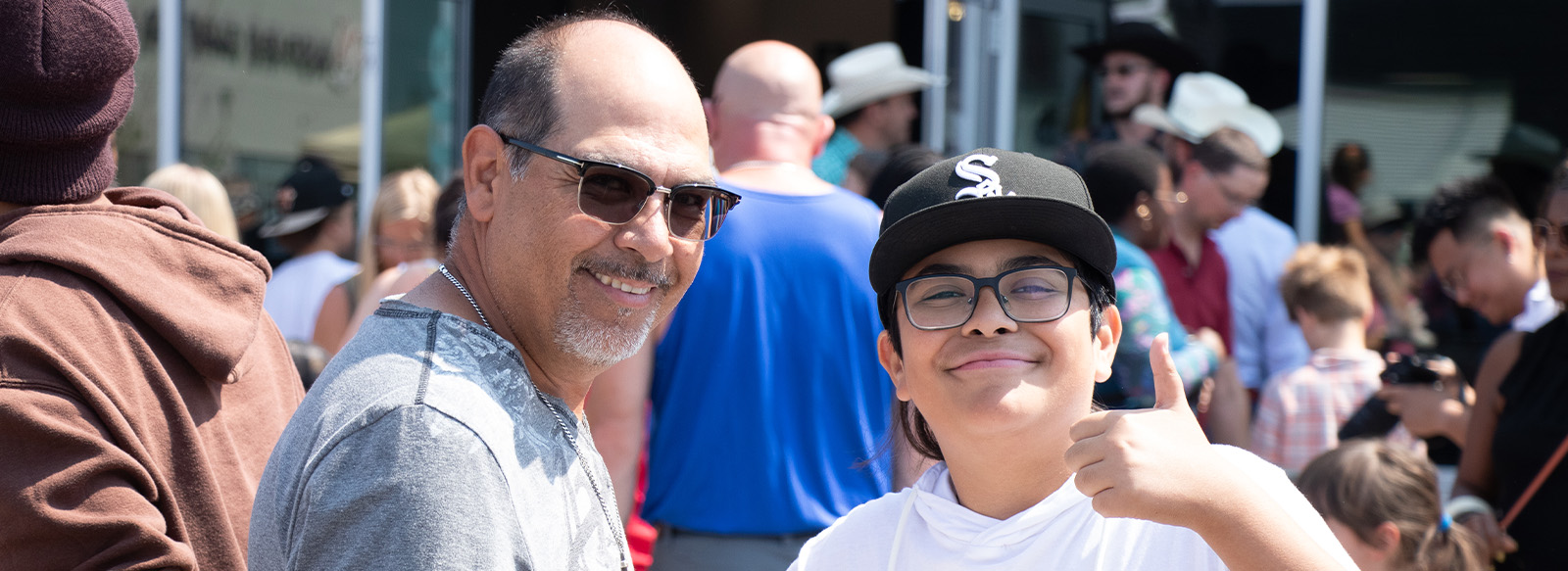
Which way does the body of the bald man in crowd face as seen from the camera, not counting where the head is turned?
away from the camera

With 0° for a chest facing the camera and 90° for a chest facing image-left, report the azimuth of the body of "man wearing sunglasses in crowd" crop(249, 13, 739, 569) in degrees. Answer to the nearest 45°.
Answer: approximately 315°

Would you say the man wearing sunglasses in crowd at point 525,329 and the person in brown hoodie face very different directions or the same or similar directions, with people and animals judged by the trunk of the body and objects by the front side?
very different directions

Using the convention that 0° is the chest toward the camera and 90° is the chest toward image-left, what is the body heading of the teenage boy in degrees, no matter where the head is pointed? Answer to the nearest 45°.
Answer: approximately 0°

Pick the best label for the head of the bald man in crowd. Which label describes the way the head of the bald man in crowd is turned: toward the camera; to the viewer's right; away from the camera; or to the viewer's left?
away from the camera

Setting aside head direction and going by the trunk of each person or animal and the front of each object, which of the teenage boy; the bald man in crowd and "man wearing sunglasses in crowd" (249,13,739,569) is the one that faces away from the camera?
the bald man in crowd
